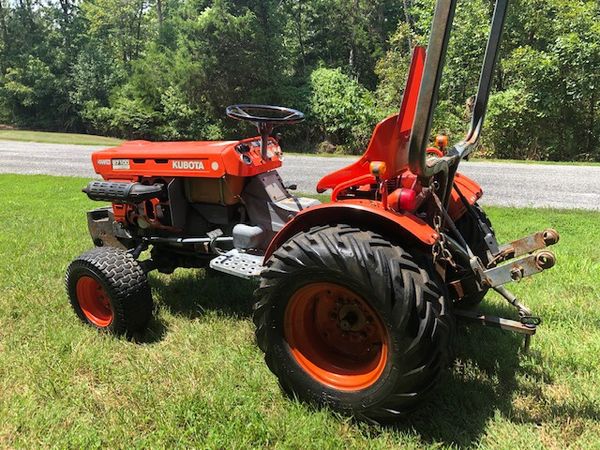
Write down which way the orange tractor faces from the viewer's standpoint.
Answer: facing away from the viewer and to the left of the viewer

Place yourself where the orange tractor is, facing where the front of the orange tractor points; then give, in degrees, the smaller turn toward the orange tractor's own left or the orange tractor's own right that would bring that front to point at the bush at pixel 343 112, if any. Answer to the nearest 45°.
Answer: approximately 45° to the orange tractor's own right
